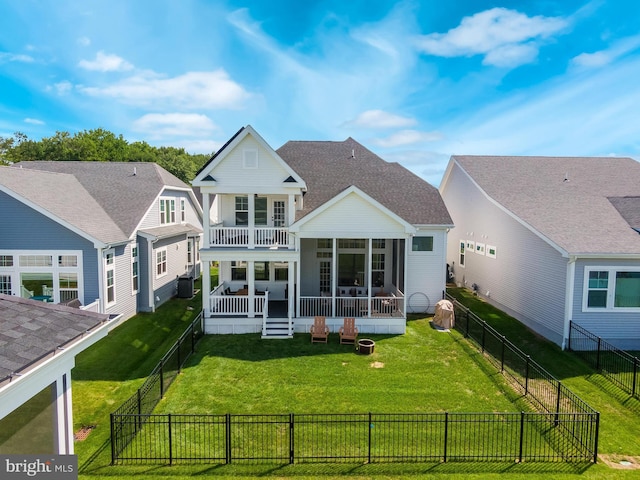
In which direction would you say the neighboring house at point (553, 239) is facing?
away from the camera

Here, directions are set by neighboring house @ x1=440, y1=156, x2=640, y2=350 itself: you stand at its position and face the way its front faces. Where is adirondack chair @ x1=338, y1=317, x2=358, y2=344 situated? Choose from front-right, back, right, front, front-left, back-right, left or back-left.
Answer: back-left

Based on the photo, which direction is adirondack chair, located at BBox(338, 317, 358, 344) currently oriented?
toward the camera

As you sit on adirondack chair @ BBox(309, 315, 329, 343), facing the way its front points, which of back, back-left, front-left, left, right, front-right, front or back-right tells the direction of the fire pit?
front-left

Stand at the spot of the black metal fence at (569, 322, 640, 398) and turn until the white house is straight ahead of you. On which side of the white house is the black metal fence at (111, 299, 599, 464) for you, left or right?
left

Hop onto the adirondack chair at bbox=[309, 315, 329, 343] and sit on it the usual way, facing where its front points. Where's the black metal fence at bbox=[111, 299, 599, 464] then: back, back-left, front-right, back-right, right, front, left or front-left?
front

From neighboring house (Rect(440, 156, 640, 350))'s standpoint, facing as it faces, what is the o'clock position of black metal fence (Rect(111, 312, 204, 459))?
The black metal fence is roughly at 7 o'clock from the neighboring house.

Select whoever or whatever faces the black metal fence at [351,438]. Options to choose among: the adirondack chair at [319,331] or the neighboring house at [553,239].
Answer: the adirondack chair

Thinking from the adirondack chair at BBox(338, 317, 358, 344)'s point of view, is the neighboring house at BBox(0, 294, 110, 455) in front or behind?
in front

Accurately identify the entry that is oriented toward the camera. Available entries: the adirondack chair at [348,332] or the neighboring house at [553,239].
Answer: the adirondack chair

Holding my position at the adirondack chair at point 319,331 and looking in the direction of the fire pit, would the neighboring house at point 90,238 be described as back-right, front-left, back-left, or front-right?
back-right

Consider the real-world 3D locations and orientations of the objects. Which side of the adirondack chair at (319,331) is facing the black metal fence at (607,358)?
left

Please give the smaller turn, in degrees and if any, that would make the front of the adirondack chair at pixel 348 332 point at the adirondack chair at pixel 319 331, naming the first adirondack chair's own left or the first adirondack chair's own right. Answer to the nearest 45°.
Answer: approximately 90° to the first adirondack chair's own right
